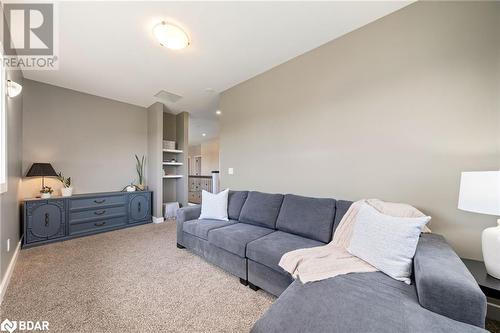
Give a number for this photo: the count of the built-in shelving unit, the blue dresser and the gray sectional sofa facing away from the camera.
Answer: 0

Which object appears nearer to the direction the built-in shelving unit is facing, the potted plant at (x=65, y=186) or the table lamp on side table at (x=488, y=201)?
the table lamp on side table

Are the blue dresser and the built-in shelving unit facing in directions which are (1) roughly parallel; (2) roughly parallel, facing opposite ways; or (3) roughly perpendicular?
roughly parallel

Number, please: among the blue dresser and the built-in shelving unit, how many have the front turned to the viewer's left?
0

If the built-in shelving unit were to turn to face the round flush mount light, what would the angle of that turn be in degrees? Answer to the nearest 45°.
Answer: approximately 45° to its right

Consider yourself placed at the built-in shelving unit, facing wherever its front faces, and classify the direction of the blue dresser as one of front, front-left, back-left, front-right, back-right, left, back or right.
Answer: right

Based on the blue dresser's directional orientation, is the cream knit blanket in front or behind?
in front

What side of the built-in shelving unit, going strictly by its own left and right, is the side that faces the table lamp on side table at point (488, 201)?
front

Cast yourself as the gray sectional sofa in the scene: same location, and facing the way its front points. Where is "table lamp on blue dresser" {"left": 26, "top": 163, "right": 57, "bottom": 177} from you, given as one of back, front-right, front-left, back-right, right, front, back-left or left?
front-right

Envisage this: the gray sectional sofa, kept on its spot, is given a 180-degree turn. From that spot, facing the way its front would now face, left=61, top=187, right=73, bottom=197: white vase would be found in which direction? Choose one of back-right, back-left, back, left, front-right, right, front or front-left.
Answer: back-left

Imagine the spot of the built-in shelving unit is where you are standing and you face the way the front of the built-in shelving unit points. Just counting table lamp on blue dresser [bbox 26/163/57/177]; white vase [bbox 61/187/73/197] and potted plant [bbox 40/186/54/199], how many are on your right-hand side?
3

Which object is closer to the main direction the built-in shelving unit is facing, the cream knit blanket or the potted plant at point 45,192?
the cream knit blanket

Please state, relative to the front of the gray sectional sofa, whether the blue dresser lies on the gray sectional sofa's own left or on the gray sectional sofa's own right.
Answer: on the gray sectional sofa's own right

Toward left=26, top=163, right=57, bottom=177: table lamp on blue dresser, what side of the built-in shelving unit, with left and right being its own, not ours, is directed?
right

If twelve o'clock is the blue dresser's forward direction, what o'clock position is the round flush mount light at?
The round flush mount light is roughly at 1 o'clock from the blue dresser.

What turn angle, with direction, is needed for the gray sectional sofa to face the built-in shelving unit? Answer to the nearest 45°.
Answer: approximately 90° to its right

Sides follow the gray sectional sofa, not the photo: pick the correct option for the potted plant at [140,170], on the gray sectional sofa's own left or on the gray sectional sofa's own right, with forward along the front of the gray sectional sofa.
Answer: on the gray sectional sofa's own right

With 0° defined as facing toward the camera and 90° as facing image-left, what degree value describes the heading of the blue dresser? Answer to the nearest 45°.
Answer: approximately 315°

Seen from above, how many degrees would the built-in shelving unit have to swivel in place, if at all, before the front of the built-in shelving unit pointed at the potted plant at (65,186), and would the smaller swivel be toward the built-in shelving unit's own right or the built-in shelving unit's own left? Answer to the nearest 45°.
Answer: approximately 90° to the built-in shelving unit's own right
